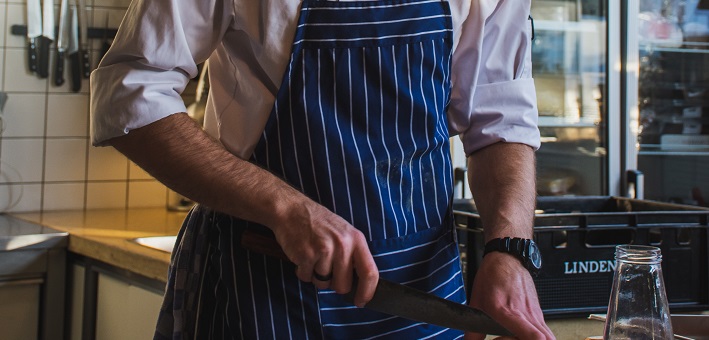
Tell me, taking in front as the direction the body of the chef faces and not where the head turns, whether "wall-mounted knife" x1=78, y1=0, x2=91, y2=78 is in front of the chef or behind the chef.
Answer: behind

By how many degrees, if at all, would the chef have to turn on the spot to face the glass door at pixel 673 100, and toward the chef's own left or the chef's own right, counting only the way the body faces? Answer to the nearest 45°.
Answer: approximately 90° to the chef's own left

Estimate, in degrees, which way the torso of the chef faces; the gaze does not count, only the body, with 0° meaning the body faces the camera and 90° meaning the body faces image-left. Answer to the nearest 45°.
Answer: approximately 315°

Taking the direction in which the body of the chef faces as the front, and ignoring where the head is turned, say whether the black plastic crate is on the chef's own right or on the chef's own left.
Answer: on the chef's own left

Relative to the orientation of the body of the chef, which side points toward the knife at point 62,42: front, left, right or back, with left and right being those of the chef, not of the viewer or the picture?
back

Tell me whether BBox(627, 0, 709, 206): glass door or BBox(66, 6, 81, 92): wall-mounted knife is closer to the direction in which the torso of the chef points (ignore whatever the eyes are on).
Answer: the glass door
